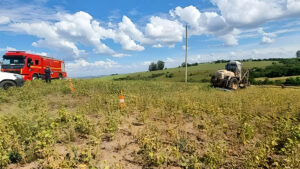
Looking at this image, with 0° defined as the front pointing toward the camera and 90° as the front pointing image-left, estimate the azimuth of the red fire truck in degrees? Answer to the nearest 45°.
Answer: approximately 45°

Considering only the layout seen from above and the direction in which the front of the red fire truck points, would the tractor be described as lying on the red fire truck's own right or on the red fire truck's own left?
on the red fire truck's own left
